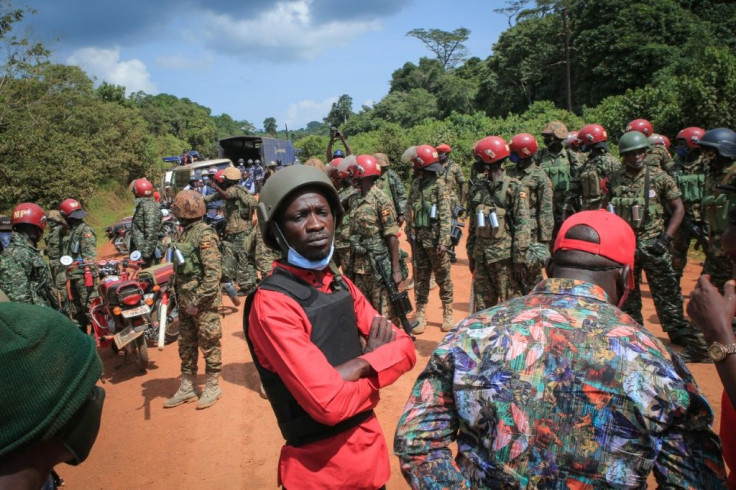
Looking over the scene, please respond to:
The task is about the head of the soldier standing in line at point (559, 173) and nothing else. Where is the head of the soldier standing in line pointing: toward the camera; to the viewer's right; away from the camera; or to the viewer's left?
toward the camera

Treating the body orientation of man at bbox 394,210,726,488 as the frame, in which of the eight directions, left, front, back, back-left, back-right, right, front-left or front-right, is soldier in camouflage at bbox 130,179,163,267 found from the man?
front-left

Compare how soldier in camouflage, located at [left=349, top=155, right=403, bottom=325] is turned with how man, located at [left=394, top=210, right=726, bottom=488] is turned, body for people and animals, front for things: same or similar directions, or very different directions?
very different directions

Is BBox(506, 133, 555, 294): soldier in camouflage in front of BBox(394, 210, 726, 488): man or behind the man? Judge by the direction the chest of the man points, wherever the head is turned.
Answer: in front

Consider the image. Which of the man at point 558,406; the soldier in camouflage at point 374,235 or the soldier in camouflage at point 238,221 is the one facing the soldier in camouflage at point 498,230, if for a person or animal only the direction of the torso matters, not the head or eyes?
the man

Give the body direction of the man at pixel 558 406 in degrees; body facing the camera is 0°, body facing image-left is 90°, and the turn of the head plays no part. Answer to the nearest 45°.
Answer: approximately 180°

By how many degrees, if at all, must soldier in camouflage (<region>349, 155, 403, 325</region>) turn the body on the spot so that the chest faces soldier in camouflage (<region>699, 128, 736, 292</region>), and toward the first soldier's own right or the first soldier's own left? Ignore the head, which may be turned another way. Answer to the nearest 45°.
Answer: approximately 135° to the first soldier's own left

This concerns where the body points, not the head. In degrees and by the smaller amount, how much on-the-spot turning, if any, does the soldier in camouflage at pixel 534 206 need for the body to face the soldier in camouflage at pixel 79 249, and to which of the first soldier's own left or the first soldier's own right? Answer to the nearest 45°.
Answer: approximately 45° to the first soldier's own right

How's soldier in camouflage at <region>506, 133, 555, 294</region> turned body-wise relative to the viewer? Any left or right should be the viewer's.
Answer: facing the viewer and to the left of the viewer

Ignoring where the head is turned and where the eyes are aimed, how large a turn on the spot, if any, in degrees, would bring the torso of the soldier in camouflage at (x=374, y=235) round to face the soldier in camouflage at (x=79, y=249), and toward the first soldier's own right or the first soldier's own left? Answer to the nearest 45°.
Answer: approximately 45° to the first soldier's own right
